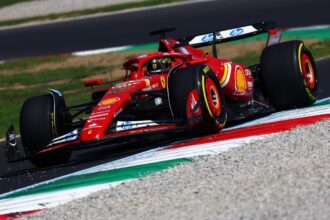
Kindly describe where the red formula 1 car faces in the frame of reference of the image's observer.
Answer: facing the viewer and to the left of the viewer
